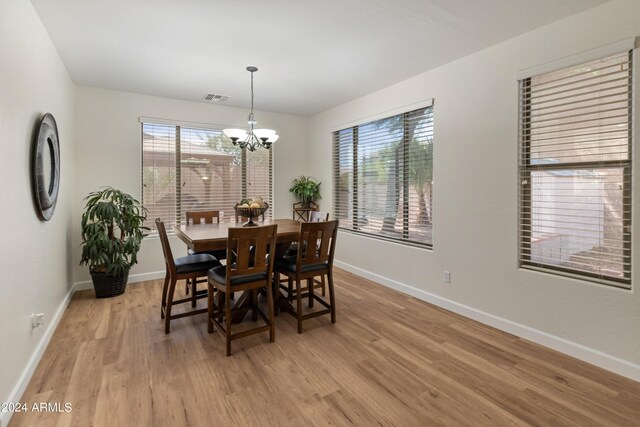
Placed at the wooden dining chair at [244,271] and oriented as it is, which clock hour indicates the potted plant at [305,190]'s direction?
The potted plant is roughly at 2 o'clock from the wooden dining chair.

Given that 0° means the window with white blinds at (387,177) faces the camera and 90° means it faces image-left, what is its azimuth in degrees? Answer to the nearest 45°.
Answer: approximately 45°

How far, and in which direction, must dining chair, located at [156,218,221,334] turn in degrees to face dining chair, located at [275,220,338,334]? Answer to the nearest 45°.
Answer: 0° — it already faces it

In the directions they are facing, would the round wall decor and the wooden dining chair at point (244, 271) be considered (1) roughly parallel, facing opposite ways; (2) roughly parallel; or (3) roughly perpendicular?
roughly perpendicular

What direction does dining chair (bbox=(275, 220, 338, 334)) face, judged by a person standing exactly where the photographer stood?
facing away from the viewer and to the left of the viewer

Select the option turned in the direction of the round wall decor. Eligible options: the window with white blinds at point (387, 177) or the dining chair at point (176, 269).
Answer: the window with white blinds

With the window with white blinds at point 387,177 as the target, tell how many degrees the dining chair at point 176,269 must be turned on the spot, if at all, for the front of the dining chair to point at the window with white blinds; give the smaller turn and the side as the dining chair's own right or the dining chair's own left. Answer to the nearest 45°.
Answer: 0° — it already faces it

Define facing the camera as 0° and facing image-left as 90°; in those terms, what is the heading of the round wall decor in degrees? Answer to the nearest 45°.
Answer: approximately 270°

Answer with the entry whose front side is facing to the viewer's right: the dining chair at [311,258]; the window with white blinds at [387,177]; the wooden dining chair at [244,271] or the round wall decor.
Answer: the round wall decor

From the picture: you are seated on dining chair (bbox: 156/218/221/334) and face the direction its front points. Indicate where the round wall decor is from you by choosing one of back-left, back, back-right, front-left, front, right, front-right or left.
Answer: back
